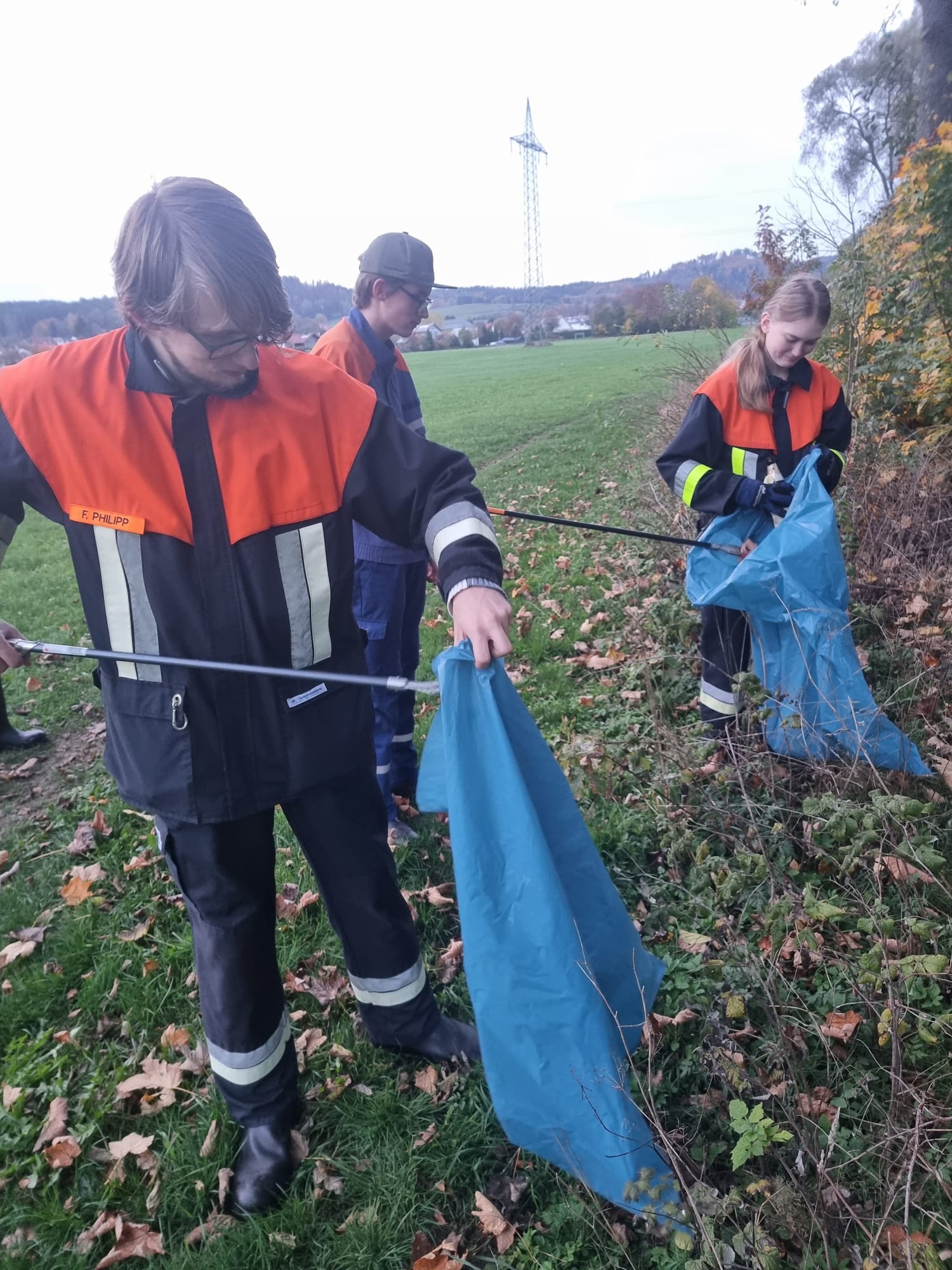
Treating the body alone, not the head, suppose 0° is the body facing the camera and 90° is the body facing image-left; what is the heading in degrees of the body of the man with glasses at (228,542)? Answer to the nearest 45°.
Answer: approximately 0°

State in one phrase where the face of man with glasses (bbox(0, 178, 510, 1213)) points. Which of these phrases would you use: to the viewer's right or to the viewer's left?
to the viewer's right

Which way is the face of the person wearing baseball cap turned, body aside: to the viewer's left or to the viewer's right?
to the viewer's right

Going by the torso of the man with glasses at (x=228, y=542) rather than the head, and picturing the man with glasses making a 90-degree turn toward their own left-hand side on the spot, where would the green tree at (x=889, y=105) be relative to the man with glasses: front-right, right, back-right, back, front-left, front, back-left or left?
front-left

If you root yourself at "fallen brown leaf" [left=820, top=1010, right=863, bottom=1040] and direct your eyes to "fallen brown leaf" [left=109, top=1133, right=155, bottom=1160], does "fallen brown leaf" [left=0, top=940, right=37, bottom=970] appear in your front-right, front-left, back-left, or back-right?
front-right

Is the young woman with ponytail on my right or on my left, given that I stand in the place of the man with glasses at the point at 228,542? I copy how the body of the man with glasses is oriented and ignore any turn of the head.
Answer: on my left
